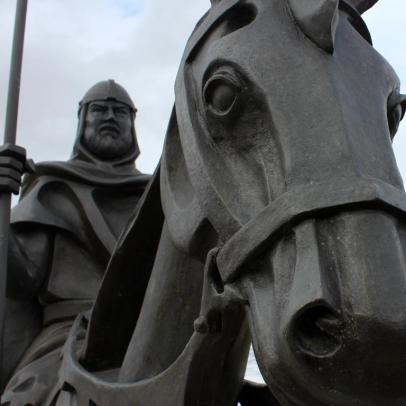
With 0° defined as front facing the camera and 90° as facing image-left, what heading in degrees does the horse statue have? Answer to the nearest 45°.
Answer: approximately 315°
